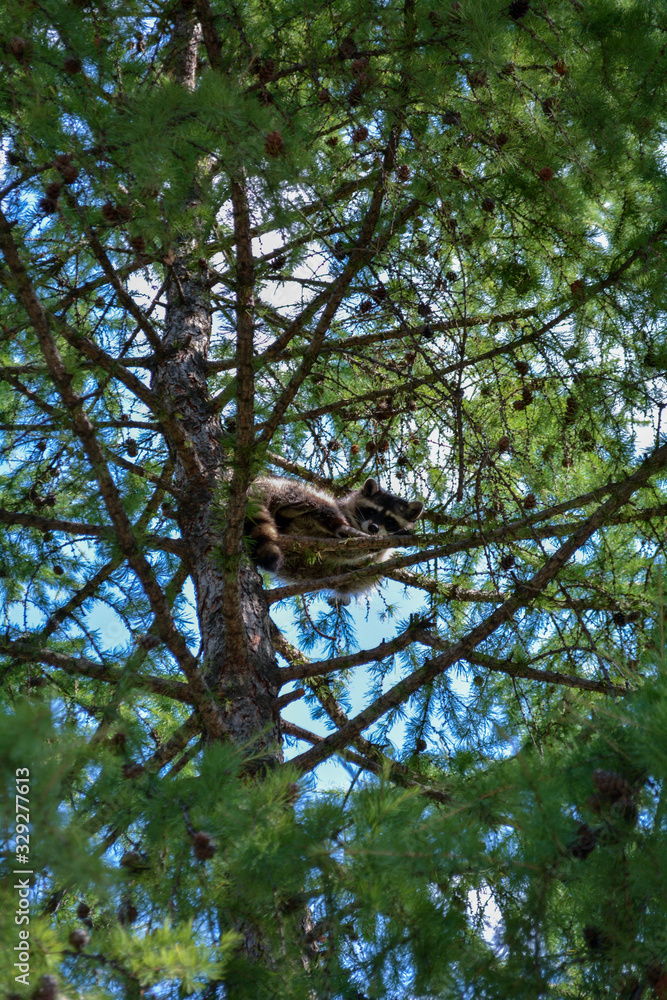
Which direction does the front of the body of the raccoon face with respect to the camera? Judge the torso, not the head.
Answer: to the viewer's right
